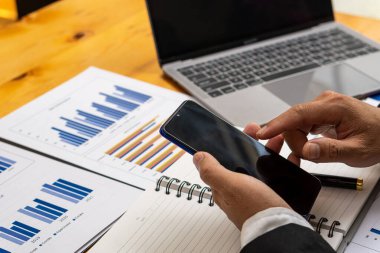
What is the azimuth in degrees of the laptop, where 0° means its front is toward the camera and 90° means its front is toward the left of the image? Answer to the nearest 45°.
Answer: approximately 315°
